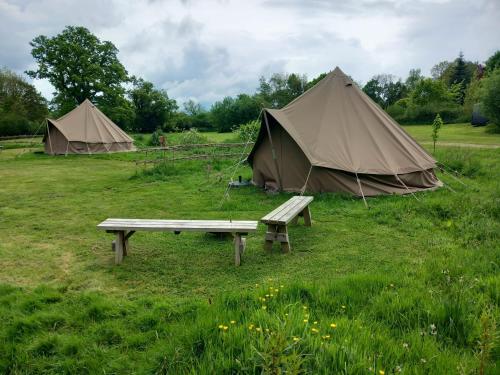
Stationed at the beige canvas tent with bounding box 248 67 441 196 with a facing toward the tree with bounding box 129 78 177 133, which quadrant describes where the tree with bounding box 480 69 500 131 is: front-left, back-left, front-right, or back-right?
front-right

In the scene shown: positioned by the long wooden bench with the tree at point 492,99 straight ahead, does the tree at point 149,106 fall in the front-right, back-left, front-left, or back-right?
front-left

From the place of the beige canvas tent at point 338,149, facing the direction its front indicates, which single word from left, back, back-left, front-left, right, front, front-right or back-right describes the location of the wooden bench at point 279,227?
front-left

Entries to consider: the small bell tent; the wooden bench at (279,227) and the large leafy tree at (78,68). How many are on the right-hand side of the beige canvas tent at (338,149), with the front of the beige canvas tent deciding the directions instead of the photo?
2

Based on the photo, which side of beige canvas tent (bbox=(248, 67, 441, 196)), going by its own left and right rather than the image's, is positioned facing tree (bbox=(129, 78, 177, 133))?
right

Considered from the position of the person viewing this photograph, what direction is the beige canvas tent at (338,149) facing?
facing the viewer and to the left of the viewer

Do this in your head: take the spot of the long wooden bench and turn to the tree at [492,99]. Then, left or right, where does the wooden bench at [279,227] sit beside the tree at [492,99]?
right

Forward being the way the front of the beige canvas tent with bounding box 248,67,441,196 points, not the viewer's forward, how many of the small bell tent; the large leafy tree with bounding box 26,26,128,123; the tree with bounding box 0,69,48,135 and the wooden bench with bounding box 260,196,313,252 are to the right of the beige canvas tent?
3

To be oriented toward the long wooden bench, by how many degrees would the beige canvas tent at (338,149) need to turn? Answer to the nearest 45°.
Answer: approximately 45° to its left

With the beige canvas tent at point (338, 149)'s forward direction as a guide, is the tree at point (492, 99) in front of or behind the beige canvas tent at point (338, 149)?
behind

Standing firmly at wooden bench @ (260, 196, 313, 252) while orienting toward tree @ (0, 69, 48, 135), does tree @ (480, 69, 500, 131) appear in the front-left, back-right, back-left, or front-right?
front-right

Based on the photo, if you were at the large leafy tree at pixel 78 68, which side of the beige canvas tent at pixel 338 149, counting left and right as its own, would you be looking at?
right

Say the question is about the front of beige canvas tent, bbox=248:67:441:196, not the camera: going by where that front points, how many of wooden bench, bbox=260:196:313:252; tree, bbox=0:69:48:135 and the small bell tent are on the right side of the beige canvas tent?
2
